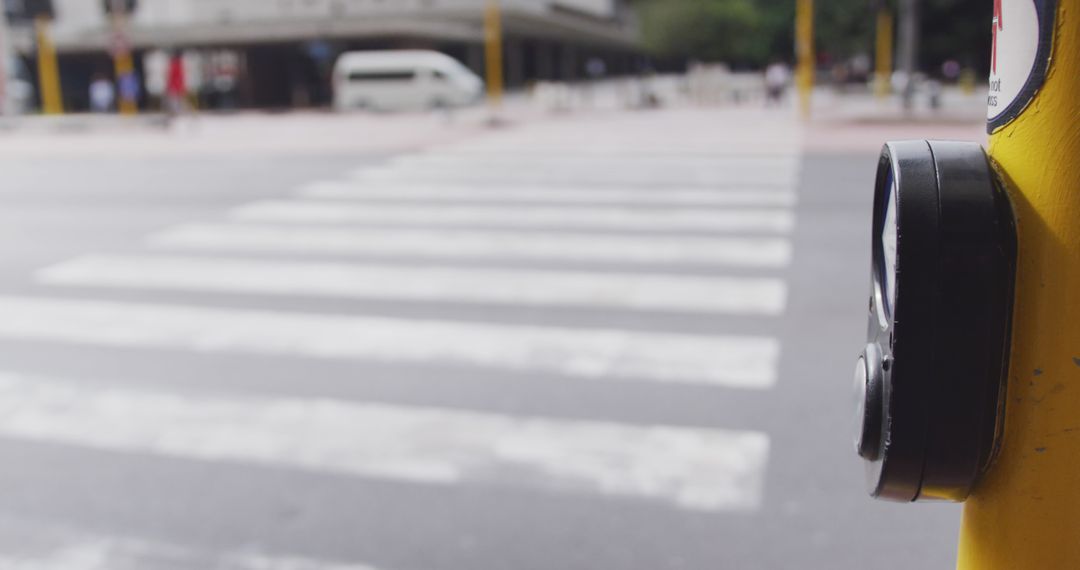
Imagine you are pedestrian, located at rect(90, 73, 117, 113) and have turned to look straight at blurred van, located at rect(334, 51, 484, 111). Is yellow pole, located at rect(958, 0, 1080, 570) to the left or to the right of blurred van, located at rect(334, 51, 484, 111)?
right

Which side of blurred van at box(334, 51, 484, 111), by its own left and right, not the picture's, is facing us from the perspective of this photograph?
right

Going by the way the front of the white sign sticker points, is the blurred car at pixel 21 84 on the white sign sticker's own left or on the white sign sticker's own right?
on the white sign sticker's own right

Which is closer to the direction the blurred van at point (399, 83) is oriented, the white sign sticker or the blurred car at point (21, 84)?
the white sign sticker

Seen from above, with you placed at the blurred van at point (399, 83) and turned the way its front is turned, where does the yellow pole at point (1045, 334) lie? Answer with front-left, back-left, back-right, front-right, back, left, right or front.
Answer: right

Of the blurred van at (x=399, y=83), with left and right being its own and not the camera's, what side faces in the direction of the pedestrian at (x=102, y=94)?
back

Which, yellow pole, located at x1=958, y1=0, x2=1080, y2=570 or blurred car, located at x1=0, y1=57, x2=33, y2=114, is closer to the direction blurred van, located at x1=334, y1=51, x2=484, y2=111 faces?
the yellow pole

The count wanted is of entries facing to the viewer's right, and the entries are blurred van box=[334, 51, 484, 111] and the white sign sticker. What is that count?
1

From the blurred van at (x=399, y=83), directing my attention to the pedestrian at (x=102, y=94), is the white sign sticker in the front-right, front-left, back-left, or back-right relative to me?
back-left

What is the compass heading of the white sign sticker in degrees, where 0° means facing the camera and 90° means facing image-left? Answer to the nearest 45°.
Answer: approximately 45°

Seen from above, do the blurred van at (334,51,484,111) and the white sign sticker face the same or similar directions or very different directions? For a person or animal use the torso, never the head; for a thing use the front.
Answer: very different directions

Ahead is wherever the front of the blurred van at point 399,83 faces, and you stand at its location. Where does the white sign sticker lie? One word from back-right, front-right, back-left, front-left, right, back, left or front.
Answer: right
